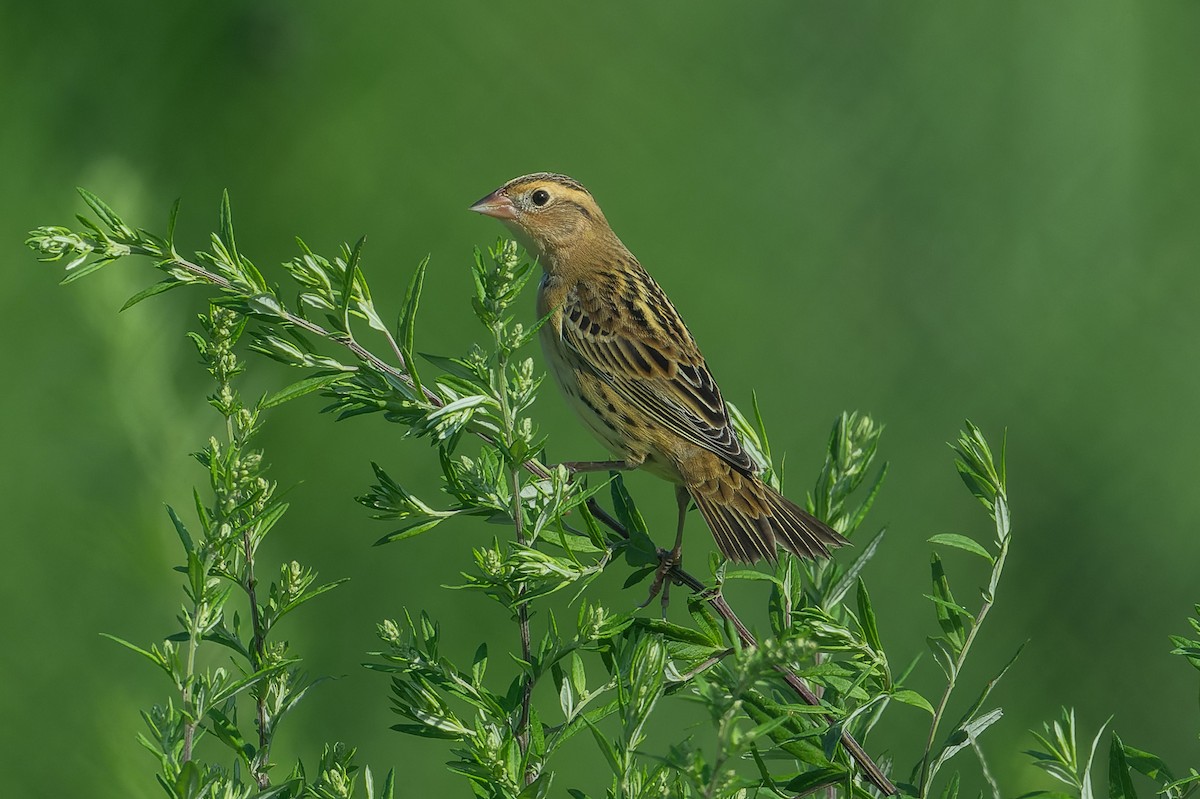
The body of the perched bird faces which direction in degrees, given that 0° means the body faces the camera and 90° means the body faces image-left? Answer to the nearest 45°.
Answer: approximately 90°
